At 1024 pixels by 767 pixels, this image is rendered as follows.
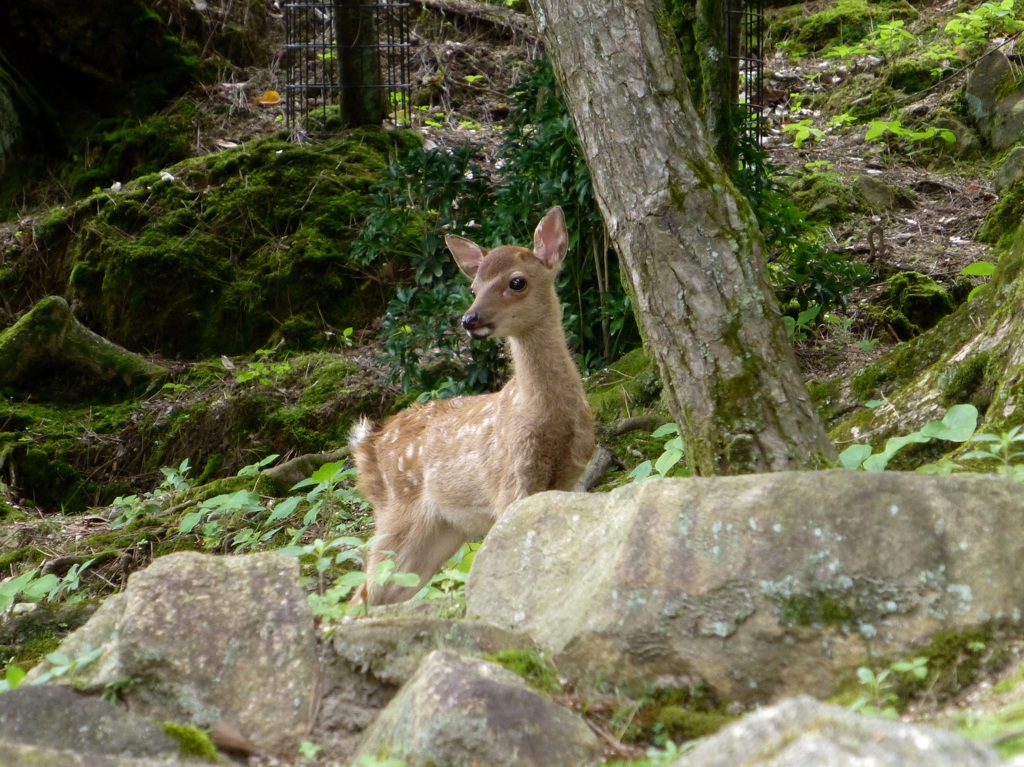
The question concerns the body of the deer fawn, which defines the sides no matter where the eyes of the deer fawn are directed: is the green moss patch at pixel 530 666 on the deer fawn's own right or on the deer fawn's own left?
on the deer fawn's own right

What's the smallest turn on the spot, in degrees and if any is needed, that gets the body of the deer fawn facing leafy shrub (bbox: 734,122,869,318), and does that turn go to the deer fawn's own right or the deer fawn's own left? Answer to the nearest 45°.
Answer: approximately 90° to the deer fawn's own left

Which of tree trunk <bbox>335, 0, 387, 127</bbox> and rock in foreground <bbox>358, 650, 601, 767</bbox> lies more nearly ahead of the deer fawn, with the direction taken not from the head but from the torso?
the rock in foreground

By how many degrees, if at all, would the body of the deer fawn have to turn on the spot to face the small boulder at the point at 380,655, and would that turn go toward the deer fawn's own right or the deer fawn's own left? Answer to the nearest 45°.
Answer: approximately 45° to the deer fawn's own right

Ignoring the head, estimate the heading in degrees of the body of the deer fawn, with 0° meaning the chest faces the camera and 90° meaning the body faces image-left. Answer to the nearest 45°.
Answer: approximately 315°

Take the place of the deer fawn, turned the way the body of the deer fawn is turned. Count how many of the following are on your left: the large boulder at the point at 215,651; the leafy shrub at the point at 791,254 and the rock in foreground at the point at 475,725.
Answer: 1

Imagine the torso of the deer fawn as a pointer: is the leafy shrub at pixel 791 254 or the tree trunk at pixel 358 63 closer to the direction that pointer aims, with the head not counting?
the leafy shrub

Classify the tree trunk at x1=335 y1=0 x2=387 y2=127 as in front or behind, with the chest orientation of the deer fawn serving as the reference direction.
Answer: behind

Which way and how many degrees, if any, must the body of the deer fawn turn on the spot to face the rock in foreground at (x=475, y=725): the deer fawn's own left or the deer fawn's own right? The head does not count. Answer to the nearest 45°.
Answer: approximately 45° to the deer fawn's own right

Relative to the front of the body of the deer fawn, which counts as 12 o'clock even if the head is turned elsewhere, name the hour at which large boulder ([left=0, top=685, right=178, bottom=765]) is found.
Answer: The large boulder is roughly at 2 o'clock from the deer fawn.
